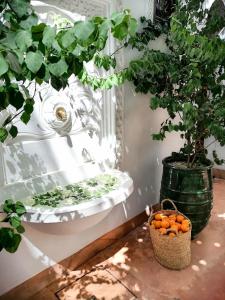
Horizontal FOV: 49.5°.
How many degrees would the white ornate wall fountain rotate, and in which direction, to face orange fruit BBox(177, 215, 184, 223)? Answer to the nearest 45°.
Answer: approximately 45° to its left

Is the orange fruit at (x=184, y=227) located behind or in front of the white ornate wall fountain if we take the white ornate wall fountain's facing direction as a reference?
in front

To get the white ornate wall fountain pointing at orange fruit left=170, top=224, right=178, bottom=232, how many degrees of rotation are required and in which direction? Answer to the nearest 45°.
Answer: approximately 45° to its left

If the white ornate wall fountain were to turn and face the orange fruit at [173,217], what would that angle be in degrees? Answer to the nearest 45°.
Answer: approximately 45° to its left

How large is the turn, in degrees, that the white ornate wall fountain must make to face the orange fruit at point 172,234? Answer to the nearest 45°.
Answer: approximately 45° to its left

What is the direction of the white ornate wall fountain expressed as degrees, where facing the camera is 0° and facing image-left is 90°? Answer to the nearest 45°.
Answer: approximately 315°

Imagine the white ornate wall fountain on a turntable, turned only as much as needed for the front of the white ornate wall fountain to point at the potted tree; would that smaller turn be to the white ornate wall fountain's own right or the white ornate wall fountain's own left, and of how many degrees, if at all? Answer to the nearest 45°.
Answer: approximately 45° to the white ornate wall fountain's own left
